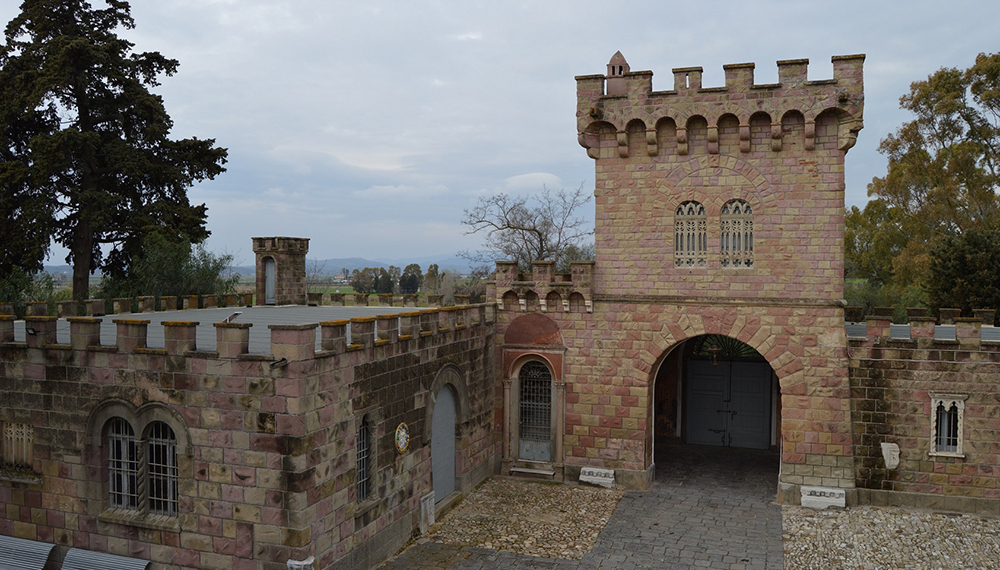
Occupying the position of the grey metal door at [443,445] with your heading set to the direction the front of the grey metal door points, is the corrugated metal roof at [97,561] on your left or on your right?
on your right

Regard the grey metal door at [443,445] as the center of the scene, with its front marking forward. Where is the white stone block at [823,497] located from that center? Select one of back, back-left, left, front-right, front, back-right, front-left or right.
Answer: front-left

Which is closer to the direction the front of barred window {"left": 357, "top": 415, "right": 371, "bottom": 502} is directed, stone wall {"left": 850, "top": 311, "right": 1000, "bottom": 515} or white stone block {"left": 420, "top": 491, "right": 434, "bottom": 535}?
the stone wall

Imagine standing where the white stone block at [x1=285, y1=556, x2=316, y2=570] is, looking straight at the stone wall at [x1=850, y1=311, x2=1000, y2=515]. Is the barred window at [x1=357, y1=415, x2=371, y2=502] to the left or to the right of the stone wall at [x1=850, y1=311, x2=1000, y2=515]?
left

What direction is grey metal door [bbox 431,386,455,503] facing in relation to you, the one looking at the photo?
facing the viewer and to the right of the viewer

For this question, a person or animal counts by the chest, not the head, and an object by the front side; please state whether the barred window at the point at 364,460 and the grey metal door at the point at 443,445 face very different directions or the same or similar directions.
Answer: same or similar directions

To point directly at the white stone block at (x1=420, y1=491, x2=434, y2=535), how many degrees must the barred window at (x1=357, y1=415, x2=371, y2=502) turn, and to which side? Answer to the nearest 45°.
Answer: approximately 90° to its left

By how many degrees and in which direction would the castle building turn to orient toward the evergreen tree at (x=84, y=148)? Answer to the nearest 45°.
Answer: approximately 135° to its right

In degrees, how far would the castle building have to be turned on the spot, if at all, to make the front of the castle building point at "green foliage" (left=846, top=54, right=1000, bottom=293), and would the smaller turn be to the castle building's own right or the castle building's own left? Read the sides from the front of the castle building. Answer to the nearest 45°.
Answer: approximately 135° to the castle building's own left

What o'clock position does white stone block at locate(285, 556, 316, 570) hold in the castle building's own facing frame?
The white stone block is roughly at 1 o'clock from the castle building.

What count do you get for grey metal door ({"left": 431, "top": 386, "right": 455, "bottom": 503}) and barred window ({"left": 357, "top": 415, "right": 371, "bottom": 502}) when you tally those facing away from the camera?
0

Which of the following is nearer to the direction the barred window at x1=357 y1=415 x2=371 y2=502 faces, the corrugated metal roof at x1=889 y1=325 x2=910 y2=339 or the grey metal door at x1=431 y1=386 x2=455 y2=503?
the corrugated metal roof

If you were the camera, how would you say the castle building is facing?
facing the viewer
